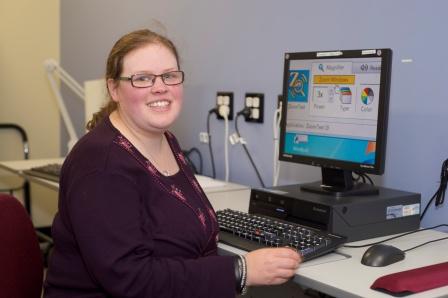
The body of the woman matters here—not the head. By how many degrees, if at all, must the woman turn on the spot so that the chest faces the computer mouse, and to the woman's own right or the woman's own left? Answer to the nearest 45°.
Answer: approximately 45° to the woman's own left

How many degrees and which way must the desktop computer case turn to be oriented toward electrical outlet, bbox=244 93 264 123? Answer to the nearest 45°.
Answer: approximately 90° to its right

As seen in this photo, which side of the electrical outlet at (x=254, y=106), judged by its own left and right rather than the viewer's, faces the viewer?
front

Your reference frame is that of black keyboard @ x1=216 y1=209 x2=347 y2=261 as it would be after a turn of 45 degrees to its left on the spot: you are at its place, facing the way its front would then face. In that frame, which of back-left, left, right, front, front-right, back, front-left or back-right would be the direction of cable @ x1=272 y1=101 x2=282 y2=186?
back

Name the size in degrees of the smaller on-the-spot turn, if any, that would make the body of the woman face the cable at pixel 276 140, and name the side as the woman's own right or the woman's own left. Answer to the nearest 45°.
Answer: approximately 90° to the woman's own left

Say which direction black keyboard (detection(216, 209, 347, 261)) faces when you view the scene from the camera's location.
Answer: facing the viewer and to the left of the viewer

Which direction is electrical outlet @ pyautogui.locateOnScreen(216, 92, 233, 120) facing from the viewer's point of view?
toward the camera

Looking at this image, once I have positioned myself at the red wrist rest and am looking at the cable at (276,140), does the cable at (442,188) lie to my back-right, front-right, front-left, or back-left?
front-right

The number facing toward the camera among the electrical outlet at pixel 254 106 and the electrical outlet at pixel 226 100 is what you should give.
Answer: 2

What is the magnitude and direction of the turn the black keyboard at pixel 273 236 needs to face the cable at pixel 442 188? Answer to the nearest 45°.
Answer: approximately 180°
